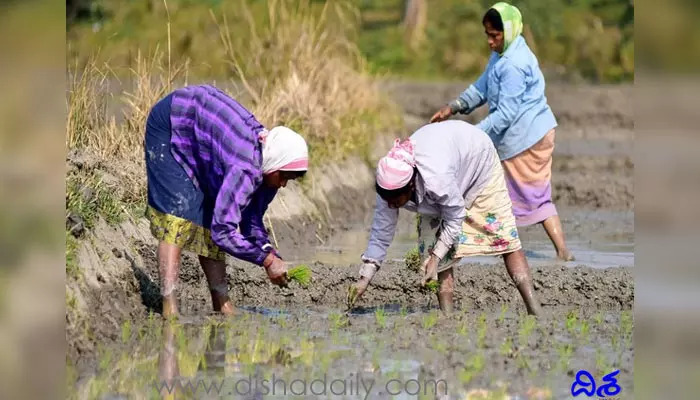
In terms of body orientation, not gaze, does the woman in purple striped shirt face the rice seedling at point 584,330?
yes

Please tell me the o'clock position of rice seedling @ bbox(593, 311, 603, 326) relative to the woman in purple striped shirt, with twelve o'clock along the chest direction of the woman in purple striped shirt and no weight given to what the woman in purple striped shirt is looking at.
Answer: The rice seedling is roughly at 12 o'clock from the woman in purple striped shirt.

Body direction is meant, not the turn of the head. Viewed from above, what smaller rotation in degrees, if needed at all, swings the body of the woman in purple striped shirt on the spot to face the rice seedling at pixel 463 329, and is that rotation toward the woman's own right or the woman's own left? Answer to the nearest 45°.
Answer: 0° — they already face it

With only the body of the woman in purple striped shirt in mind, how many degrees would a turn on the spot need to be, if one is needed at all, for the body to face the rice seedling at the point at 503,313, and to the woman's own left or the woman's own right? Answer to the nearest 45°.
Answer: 0° — they already face it

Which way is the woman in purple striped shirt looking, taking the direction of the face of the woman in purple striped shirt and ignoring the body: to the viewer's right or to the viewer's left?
to the viewer's right

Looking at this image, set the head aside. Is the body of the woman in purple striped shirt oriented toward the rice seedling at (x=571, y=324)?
yes

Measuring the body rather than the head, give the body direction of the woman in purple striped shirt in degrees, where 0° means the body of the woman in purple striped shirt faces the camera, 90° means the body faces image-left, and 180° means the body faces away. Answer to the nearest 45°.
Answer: approximately 270°

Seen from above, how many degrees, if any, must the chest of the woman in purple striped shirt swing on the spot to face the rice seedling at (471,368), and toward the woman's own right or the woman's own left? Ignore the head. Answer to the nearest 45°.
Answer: approximately 45° to the woman's own right

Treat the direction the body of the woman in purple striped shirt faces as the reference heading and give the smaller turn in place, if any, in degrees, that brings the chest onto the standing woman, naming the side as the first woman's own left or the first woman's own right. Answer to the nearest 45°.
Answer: approximately 45° to the first woman's own left

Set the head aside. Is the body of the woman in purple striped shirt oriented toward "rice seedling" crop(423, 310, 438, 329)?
yes

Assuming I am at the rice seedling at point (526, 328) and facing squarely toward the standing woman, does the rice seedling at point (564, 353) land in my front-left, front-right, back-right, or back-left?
back-right
